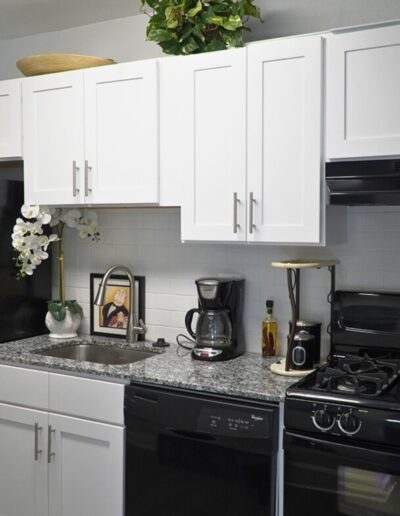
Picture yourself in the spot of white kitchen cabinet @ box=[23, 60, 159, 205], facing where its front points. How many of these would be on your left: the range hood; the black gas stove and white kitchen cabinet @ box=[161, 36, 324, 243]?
3

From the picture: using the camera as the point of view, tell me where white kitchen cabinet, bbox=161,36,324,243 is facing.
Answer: facing the viewer and to the left of the viewer

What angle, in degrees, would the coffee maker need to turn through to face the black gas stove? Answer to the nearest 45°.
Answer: approximately 90° to its left

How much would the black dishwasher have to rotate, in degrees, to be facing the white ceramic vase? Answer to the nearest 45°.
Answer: approximately 90° to its right

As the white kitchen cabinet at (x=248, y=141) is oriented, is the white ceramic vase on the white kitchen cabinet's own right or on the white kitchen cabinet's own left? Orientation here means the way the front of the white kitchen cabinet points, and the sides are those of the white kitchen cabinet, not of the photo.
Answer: on the white kitchen cabinet's own right

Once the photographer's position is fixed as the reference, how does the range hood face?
facing the viewer

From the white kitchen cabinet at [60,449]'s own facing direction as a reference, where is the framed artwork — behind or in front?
behind

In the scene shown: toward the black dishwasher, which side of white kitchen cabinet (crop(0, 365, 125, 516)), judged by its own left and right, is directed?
left
